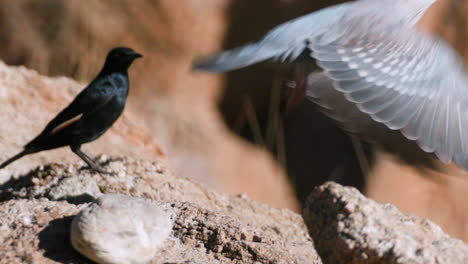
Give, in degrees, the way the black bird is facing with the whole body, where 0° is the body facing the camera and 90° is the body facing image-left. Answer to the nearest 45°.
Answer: approximately 270°

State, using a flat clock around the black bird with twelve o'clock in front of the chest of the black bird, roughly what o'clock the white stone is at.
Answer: The white stone is roughly at 3 o'clock from the black bird.
